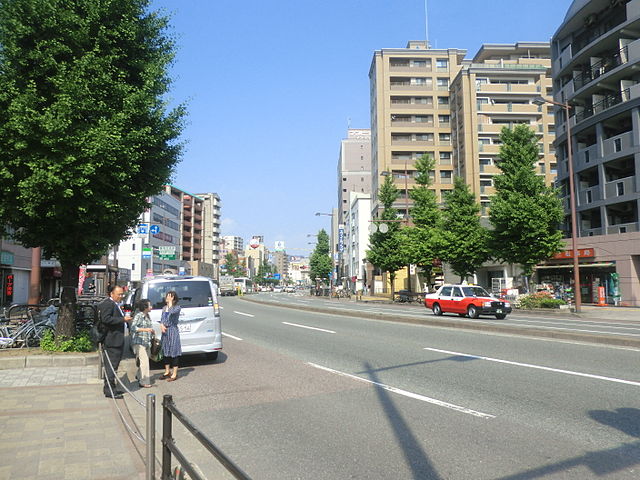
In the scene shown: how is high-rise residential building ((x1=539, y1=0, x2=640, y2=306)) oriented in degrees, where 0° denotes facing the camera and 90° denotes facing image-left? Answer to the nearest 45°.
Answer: approximately 45°

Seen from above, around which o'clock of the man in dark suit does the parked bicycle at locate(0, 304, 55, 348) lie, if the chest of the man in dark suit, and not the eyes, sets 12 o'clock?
The parked bicycle is roughly at 7 o'clock from the man in dark suit.

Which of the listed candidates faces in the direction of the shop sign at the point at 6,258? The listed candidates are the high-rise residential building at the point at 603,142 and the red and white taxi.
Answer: the high-rise residential building

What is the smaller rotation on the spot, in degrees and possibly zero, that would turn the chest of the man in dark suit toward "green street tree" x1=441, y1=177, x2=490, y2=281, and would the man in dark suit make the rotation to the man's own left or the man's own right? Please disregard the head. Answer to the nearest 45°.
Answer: approximately 90° to the man's own left

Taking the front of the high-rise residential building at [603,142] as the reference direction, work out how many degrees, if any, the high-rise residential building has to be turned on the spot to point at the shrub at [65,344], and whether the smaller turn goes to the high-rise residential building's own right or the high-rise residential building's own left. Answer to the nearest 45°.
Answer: approximately 45° to the high-rise residential building's own left

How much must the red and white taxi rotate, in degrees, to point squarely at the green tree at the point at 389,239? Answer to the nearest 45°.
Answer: approximately 135° to its left

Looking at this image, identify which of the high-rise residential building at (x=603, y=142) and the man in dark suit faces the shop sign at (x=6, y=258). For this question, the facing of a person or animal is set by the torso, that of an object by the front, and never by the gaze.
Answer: the high-rise residential building

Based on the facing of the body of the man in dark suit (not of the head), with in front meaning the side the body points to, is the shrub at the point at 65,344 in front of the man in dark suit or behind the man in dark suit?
behind

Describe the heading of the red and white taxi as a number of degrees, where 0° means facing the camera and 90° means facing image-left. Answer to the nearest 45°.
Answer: approximately 315°

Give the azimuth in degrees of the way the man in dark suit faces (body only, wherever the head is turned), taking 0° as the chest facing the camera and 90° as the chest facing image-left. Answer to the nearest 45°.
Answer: approximately 315°
